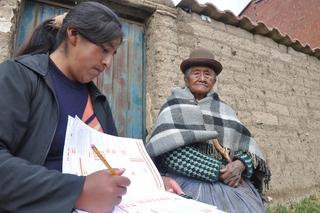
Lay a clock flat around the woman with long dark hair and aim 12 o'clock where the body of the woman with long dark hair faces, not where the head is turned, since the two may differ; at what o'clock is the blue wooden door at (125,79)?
The blue wooden door is roughly at 8 o'clock from the woman with long dark hair.

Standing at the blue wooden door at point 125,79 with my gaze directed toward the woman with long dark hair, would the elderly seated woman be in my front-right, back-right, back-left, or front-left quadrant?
front-left

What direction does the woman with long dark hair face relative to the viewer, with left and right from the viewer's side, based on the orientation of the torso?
facing the viewer and to the right of the viewer

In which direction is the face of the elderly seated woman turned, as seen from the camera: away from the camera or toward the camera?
toward the camera

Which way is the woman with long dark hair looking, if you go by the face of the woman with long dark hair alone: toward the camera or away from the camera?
toward the camera

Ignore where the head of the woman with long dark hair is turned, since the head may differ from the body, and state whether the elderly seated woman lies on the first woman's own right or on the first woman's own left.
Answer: on the first woman's own left

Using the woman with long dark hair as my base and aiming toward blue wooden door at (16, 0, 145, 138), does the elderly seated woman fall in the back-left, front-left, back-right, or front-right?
front-right

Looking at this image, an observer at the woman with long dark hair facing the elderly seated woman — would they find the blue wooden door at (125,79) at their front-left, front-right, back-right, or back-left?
front-left
